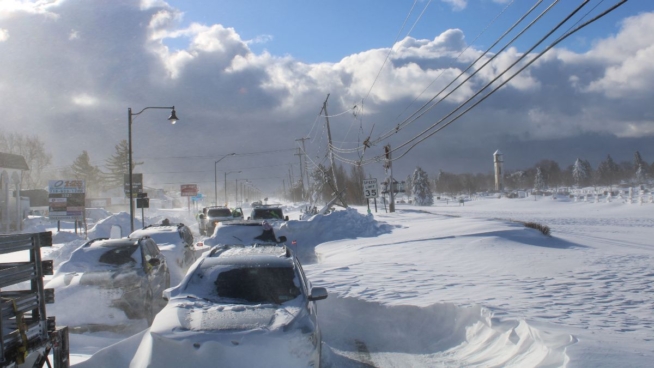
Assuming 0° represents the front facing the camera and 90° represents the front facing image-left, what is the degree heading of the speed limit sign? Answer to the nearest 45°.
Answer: approximately 0°

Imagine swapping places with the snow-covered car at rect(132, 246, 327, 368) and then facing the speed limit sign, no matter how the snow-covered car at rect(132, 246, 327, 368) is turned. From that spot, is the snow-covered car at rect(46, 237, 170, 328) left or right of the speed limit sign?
left

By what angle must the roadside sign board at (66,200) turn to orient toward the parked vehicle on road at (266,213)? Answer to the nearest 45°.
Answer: approximately 45° to its left
